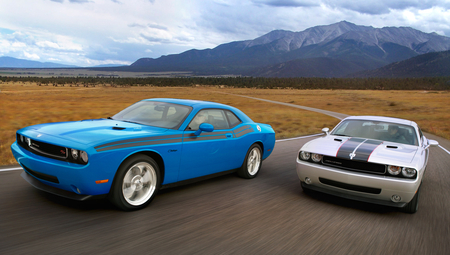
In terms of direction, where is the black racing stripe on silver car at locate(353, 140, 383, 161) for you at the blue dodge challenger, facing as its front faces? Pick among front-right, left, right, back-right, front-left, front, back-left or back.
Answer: back-left

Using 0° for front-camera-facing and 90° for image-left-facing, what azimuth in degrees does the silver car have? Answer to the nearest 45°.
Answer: approximately 0°

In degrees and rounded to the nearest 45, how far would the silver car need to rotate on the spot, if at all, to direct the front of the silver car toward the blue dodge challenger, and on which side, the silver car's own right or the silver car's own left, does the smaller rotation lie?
approximately 45° to the silver car's own right

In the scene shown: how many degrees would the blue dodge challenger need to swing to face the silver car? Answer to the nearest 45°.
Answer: approximately 135° to its left

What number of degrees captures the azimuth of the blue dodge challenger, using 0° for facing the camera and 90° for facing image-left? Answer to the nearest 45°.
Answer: approximately 45°
